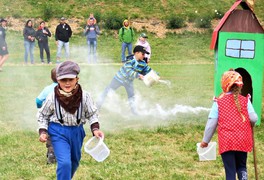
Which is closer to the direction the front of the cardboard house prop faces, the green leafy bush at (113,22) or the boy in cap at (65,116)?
the boy in cap

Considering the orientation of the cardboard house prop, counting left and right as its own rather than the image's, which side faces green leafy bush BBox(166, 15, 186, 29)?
back

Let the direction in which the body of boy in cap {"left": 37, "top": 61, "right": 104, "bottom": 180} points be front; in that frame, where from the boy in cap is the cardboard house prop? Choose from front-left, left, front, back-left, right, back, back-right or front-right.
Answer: back-left

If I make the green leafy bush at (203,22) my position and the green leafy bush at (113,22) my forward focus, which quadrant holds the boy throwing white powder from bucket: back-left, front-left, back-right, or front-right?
front-left

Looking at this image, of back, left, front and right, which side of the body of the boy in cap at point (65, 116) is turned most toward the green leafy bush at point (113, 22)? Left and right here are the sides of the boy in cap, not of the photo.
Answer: back

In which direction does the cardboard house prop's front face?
toward the camera

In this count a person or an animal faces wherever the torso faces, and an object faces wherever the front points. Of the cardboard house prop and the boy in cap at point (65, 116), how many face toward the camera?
2

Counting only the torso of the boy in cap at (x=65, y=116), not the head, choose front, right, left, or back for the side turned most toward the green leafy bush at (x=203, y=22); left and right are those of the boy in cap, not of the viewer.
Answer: back

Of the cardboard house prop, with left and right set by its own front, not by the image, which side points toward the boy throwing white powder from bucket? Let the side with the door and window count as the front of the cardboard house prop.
right

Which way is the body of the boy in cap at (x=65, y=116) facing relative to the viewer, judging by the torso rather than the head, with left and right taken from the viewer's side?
facing the viewer

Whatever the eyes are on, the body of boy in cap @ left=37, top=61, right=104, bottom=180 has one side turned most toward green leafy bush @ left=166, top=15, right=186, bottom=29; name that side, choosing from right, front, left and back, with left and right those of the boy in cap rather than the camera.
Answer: back

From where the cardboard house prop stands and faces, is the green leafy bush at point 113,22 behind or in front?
behind
